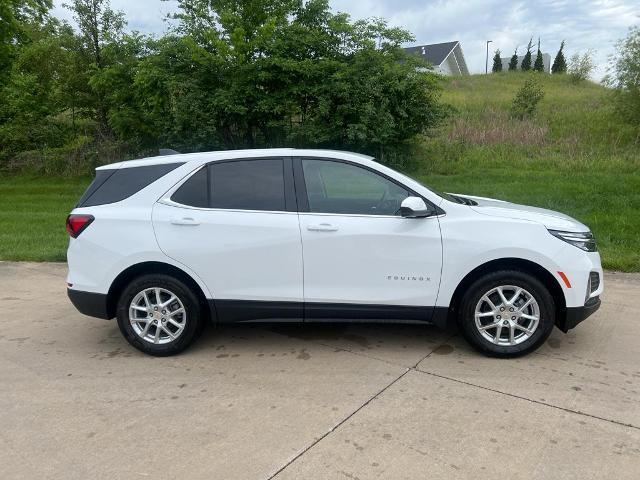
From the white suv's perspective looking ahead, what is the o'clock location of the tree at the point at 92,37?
The tree is roughly at 8 o'clock from the white suv.

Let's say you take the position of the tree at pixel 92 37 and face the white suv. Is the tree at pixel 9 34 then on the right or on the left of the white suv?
right

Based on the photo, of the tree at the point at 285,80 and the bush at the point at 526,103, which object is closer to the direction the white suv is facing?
the bush

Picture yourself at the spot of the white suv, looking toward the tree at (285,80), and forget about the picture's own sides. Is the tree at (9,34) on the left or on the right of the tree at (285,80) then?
left

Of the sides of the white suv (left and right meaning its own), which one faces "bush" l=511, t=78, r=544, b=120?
left

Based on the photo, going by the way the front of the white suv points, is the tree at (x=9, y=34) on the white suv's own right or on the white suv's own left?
on the white suv's own left

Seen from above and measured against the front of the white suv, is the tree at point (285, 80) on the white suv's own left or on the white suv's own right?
on the white suv's own left

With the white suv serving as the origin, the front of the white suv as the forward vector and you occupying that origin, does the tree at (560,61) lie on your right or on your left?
on your left

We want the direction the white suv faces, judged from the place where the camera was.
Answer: facing to the right of the viewer
